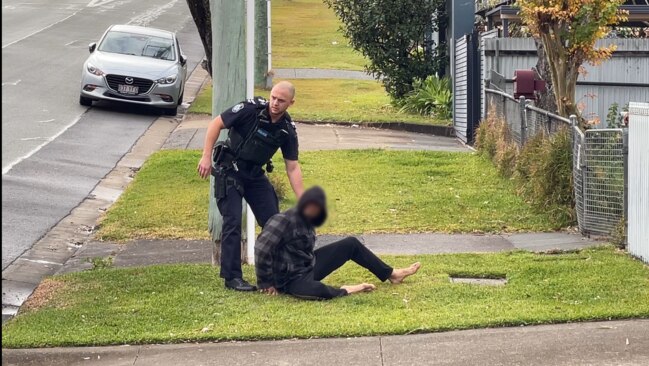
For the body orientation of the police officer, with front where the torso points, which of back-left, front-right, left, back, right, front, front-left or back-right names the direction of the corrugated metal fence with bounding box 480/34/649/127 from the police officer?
left

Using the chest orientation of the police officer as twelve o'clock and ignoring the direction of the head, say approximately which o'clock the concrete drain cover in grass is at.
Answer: The concrete drain cover in grass is roughly at 10 o'clock from the police officer.

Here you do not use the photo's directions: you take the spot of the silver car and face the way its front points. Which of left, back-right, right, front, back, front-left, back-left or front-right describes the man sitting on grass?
front

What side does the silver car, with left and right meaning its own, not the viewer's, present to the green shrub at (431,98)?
left

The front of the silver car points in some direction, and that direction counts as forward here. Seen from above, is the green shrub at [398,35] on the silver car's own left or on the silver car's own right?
on the silver car's own left

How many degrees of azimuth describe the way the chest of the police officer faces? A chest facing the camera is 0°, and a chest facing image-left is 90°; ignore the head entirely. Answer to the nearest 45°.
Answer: approximately 315°

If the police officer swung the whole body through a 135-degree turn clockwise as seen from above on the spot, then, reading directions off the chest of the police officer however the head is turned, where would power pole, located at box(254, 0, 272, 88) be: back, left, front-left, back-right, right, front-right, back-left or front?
right

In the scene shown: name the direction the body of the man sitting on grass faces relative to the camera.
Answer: to the viewer's right

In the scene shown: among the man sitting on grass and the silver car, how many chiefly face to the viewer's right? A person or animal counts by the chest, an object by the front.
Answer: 1

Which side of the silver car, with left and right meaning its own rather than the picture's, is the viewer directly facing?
front

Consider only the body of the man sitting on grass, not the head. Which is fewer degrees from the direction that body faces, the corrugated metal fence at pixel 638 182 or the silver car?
the corrugated metal fence

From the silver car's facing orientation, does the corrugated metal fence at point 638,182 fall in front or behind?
in front
